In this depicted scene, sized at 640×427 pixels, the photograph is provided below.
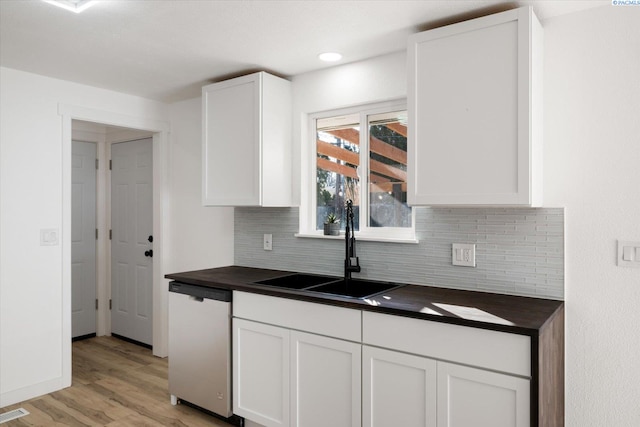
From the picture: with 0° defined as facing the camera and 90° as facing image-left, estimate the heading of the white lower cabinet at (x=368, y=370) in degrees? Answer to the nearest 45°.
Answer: approximately 45°

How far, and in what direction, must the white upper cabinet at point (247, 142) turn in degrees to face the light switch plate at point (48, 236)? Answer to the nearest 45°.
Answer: approximately 45° to its right

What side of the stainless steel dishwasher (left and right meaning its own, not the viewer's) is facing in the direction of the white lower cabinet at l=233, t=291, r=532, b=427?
left

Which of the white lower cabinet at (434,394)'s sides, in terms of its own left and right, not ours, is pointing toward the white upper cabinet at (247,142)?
right

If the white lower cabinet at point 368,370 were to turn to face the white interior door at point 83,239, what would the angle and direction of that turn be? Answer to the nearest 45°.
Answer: approximately 90° to its right

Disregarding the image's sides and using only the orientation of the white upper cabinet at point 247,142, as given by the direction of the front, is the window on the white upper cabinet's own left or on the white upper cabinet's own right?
on the white upper cabinet's own left

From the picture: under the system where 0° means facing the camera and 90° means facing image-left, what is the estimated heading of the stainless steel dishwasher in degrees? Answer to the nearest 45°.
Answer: approximately 45°
